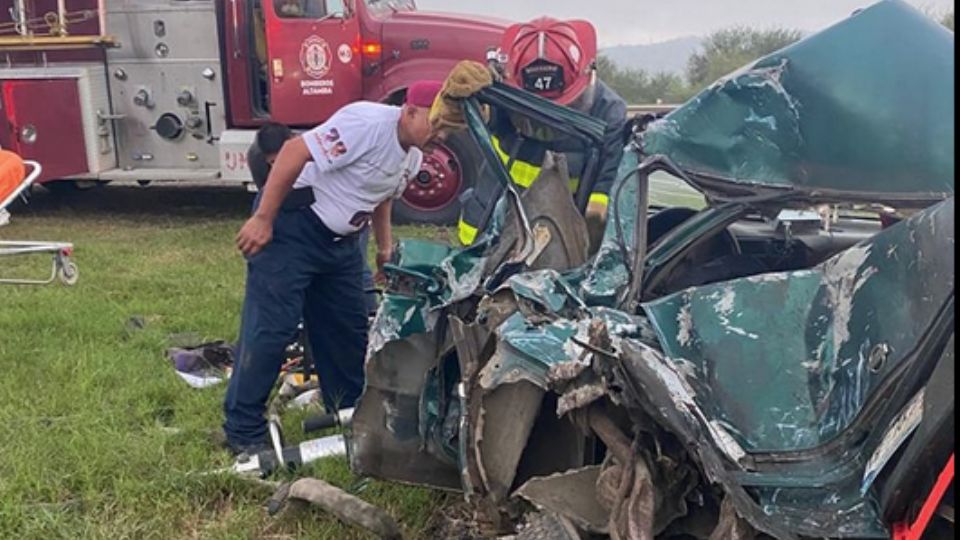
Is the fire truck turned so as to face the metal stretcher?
no

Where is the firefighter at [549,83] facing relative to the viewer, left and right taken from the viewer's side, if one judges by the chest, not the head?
facing the viewer

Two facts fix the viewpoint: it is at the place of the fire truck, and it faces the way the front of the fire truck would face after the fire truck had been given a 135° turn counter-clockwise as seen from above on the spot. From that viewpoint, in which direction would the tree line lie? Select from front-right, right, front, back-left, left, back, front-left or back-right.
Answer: right

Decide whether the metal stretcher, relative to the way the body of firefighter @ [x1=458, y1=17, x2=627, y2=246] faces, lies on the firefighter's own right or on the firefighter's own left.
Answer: on the firefighter's own right

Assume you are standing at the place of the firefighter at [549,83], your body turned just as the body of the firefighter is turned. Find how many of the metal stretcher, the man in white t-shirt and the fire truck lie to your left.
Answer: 0

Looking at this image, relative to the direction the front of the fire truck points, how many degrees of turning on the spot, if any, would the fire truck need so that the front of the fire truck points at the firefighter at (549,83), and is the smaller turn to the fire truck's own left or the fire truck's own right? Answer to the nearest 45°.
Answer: approximately 90° to the fire truck's own right

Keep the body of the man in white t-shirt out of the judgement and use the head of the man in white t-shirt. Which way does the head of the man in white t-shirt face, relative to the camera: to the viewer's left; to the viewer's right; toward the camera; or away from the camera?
to the viewer's right

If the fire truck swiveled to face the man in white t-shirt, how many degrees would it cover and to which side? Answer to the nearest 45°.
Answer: approximately 90° to its right

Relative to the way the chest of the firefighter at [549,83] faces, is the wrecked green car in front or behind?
in front

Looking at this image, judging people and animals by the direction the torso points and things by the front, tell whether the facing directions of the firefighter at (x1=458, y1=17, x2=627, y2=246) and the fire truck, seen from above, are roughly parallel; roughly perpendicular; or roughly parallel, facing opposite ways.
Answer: roughly perpendicular

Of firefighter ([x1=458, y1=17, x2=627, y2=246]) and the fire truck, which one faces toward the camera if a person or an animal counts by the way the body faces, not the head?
the firefighter

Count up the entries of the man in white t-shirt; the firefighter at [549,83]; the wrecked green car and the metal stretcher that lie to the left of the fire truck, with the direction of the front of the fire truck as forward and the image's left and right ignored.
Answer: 0

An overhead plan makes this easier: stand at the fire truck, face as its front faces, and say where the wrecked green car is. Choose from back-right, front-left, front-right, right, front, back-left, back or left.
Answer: right

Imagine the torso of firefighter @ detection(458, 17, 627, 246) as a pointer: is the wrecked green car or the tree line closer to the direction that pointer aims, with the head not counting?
the wrecked green car

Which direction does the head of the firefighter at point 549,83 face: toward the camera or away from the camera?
toward the camera

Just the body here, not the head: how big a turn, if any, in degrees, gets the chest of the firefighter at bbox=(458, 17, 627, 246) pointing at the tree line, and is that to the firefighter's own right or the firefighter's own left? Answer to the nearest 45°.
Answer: approximately 180°

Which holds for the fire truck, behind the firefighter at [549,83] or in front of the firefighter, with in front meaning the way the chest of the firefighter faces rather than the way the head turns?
behind

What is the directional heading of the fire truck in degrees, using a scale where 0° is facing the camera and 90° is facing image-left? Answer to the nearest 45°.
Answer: approximately 270°

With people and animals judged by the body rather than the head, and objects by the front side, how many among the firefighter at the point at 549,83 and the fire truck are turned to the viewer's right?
1
